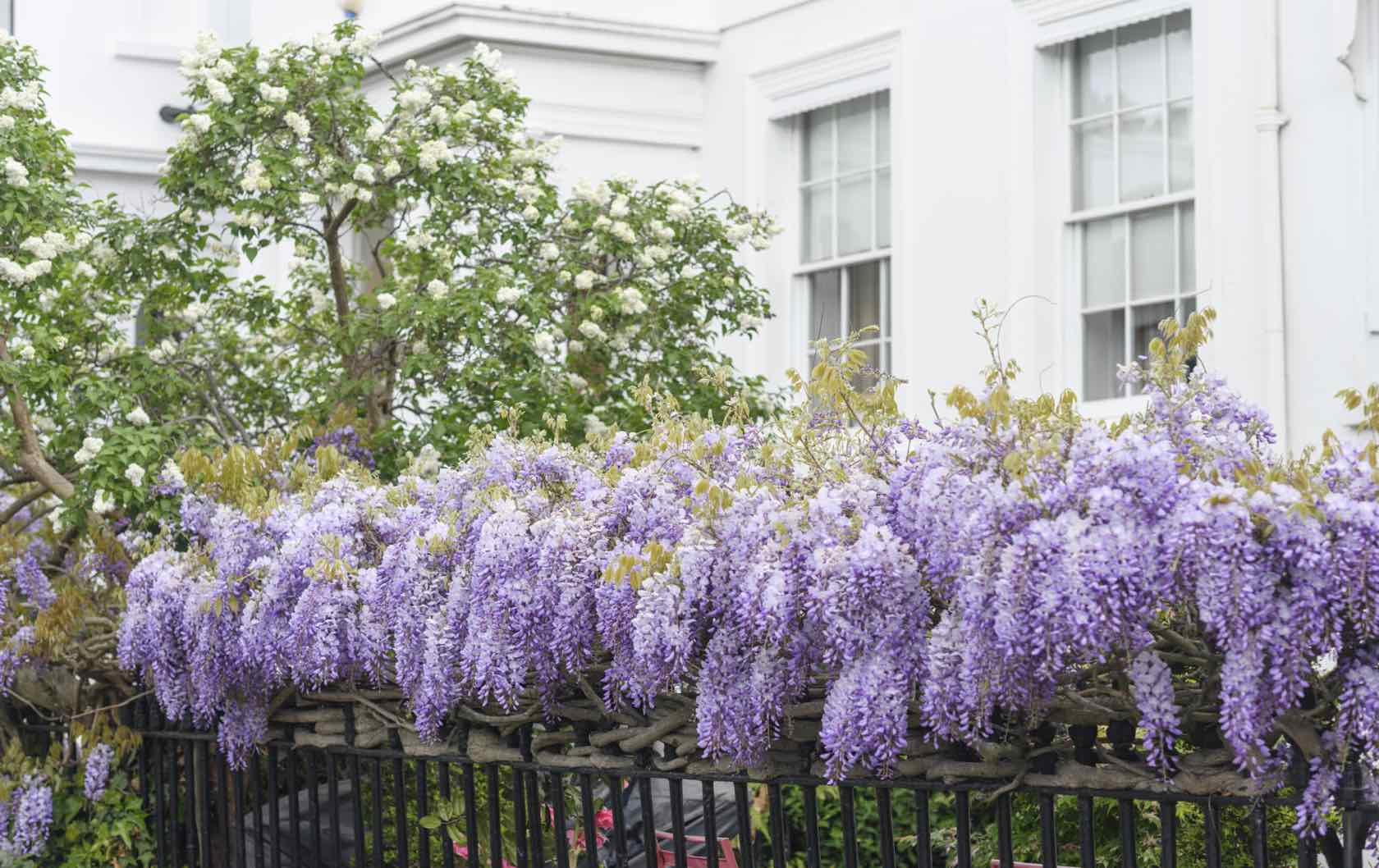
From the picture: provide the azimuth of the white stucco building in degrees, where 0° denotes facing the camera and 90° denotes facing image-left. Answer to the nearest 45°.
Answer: approximately 45°

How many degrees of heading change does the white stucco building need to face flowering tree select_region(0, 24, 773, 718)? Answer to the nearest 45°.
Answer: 0° — it already faces it

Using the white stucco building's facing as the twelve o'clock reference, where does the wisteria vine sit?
The wisteria vine is roughly at 11 o'clock from the white stucco building.
